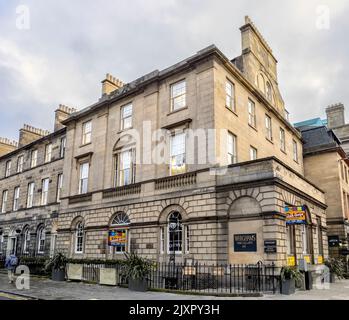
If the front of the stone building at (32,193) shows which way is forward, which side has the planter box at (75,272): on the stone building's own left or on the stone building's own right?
on the stone building's own left

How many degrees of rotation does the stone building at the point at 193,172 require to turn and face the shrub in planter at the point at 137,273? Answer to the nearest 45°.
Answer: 0° — it already faces it

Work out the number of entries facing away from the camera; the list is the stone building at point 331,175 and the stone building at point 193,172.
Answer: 0

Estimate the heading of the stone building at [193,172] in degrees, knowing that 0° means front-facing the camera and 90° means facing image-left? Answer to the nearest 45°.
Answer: approximately 45°

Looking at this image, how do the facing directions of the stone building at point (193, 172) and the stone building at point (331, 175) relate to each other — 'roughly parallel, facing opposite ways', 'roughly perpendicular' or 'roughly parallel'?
roughly perpendicular

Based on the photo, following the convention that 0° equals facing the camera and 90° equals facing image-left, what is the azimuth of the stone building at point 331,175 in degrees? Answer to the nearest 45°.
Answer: approximately 315°

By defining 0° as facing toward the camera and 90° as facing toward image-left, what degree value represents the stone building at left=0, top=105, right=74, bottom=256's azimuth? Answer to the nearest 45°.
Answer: approximately 45°

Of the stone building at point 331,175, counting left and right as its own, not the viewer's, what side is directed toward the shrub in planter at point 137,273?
right

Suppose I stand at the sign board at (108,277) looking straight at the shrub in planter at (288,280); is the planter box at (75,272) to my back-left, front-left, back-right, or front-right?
back-left
